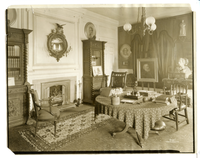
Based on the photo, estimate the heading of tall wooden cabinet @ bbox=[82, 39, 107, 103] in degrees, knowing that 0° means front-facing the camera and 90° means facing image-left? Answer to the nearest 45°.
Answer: approximately 315°

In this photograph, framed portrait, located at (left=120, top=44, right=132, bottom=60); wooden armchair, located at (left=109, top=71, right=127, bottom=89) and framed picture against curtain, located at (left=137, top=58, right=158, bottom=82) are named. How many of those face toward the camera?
3

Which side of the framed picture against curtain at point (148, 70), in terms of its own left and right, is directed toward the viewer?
front

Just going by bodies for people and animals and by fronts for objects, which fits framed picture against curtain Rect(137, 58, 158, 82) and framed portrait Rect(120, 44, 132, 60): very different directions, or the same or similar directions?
same or similar directions

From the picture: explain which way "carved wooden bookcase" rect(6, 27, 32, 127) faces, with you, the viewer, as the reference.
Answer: facing the viewer and to the right of the viewer

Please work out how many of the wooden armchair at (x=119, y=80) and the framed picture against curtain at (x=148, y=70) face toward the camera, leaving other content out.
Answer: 2

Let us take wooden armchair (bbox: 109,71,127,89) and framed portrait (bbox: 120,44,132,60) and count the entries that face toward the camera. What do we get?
2

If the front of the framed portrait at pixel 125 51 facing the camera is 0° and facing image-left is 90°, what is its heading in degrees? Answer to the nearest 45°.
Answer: approximately 0°

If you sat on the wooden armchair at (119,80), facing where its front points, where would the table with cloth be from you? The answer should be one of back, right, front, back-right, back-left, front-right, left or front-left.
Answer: front
